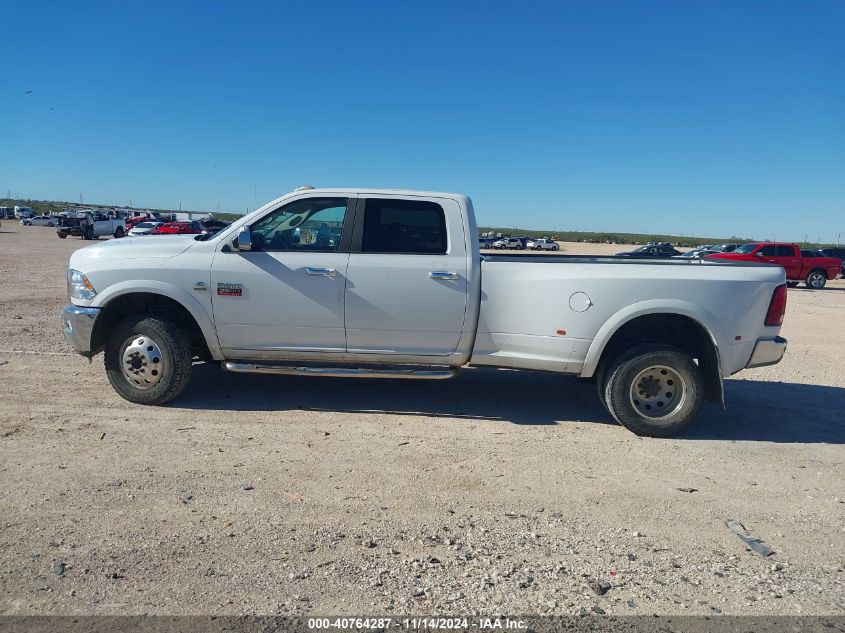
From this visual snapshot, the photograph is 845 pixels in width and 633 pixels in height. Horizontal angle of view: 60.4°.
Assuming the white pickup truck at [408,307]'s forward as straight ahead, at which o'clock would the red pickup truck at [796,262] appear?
The red pickup truck is roughly at 4 o'clock from the white pickup truck.

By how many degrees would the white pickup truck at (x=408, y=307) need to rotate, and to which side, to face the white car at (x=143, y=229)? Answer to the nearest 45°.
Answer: approximately 45° to its right

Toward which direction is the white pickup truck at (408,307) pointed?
to the viewer's left

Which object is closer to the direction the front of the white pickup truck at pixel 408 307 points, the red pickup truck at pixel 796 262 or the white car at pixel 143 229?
the white car

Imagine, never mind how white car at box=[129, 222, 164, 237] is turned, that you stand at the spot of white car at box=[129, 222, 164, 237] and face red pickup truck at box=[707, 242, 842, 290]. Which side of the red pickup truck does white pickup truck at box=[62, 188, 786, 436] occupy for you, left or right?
right
